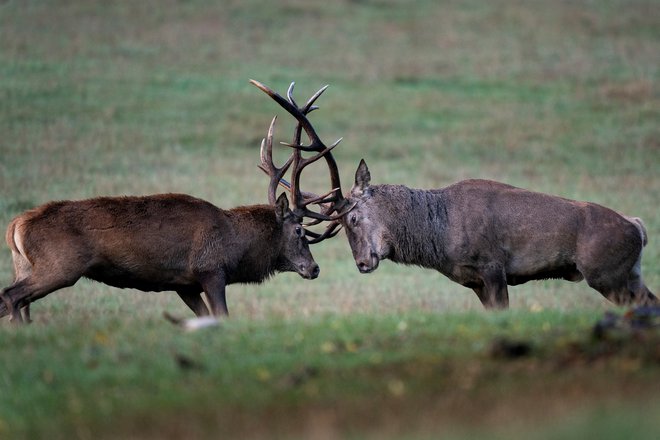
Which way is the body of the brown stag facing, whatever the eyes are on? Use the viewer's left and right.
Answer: facing to the right of the viewer

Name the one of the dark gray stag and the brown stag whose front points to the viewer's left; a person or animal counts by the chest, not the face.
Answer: the dark gray stag

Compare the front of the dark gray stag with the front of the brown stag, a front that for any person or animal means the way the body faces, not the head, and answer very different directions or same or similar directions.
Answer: very different directions

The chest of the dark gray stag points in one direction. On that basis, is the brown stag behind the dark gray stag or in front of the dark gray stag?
in front

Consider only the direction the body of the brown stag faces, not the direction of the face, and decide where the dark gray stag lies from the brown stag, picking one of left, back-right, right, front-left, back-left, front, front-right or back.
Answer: front

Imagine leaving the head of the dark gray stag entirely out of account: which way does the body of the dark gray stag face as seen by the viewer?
to the viewer's left

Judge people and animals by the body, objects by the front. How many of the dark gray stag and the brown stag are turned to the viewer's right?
1
